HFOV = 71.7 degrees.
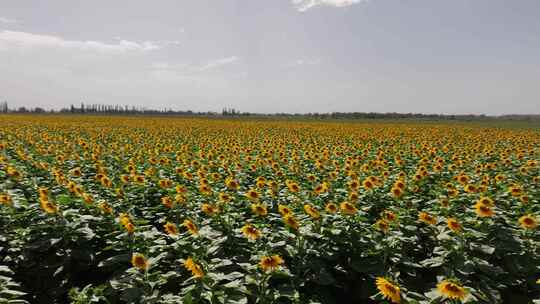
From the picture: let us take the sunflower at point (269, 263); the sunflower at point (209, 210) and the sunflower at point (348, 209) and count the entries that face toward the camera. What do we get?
3

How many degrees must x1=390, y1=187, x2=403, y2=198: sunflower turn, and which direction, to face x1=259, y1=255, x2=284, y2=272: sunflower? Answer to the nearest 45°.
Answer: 0° — it already faces it

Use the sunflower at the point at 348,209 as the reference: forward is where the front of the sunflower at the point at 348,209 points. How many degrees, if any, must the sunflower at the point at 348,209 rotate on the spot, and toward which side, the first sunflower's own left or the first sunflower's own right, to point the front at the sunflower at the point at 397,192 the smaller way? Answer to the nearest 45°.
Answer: approximately 135° to the first sunflower's own left

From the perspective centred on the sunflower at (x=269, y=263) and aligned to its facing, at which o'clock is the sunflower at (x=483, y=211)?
the sunflower at (x=483, y=211) is roughly at 8 o'clock from the sunflower at (x=269, y=263).

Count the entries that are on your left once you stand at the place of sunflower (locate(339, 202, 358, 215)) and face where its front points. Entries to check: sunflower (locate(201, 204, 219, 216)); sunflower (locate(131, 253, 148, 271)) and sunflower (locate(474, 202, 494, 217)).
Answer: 1

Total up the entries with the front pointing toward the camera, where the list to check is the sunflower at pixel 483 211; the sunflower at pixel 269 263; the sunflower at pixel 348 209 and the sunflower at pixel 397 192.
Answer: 4

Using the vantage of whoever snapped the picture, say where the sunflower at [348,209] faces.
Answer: facing the viewer

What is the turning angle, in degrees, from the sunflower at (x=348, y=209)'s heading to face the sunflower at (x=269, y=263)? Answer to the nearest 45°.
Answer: approximately 45° to its right

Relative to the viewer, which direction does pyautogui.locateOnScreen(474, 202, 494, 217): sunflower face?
toward the camera

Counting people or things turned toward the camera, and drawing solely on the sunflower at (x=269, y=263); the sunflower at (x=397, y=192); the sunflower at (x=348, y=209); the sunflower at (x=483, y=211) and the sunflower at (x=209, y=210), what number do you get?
5

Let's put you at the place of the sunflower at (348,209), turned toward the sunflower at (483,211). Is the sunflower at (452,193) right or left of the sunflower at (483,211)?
left

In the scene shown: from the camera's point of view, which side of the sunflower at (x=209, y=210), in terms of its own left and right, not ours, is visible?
front

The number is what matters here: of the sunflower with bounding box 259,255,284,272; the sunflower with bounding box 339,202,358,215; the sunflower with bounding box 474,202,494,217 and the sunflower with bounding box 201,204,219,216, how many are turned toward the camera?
4

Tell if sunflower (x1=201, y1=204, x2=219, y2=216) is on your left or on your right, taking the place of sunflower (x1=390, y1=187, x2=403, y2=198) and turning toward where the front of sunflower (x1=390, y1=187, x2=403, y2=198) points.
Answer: on your right
